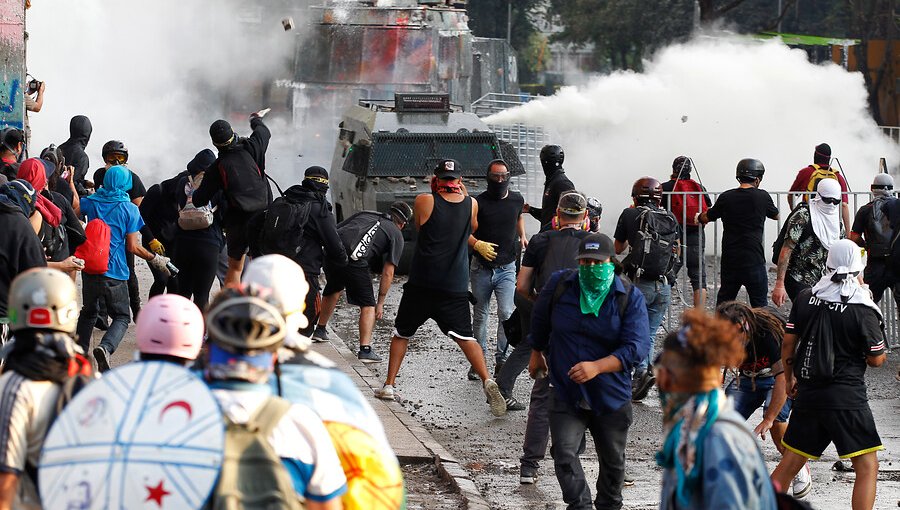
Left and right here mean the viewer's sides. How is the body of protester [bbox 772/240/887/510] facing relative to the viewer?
facing away from the viewer

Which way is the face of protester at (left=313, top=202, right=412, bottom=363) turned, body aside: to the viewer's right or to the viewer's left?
to the viewer's right

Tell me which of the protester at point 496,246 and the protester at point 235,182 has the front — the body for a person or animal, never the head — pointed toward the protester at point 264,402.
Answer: the protester at point 496,246

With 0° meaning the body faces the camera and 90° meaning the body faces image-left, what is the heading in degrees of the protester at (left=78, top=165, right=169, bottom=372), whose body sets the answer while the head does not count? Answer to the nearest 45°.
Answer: approximately 225°

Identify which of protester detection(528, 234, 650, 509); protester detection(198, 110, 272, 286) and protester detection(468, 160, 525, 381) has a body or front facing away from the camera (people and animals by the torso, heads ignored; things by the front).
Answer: protester detection(198, 110, 272, 286)

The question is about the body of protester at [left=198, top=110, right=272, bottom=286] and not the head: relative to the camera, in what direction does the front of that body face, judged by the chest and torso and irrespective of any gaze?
away from the camera

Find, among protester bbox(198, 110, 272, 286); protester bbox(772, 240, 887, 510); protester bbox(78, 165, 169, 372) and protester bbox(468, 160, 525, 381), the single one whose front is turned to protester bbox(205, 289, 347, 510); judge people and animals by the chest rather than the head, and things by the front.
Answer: protester bbox(468, 160, 525, 381)

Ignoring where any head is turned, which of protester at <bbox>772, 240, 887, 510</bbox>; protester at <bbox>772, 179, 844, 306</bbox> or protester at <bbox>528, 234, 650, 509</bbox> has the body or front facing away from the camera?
protester at <bbox>772, 240, 887, 510</bbox>

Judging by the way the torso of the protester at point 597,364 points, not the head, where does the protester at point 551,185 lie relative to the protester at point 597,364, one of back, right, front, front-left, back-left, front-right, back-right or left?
back
